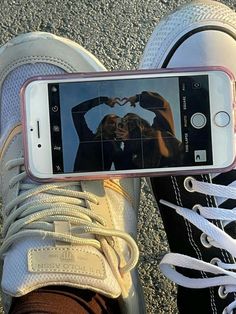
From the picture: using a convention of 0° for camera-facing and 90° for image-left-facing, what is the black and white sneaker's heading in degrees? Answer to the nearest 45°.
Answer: approximately 180°

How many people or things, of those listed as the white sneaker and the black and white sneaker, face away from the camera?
2

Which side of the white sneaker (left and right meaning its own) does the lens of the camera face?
back
